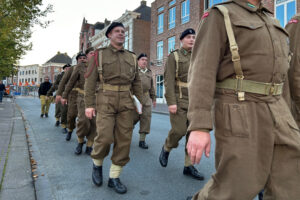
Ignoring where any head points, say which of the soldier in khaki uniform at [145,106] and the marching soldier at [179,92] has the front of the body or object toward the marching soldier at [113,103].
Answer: the soldier in khaki uniform

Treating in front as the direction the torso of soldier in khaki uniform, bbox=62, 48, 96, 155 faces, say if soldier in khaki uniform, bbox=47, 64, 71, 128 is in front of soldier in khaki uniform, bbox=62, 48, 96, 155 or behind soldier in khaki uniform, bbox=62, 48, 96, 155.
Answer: behind

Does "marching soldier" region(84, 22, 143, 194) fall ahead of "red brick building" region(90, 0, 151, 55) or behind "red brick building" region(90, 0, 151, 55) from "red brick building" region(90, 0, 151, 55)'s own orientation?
ahead

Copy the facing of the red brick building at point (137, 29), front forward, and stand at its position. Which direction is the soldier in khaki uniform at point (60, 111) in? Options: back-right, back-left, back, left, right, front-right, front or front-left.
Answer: front-left

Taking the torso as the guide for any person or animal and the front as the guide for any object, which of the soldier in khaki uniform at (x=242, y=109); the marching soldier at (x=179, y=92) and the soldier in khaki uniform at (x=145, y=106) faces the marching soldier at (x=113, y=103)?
the soldier in khaki uniform at (x=145, y=106)

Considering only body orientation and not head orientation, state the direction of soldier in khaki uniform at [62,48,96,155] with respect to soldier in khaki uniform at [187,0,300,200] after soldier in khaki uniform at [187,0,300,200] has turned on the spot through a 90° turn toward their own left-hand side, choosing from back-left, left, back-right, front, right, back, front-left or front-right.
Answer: left

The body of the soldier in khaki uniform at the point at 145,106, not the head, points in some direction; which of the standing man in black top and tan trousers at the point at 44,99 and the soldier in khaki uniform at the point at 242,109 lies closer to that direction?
the soldier in khaki uniform

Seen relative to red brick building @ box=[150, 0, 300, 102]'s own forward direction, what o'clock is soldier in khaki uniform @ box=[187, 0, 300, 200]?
The soldier in khaki uniform is roughly at 10 o'clock from the red brick building.

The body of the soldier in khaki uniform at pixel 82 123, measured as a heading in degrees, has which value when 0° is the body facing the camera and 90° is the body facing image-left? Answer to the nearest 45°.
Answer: approximately 315°

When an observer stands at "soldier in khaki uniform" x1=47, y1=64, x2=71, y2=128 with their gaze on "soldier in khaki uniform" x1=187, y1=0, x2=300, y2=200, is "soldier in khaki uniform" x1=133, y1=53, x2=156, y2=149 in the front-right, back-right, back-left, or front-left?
front-left

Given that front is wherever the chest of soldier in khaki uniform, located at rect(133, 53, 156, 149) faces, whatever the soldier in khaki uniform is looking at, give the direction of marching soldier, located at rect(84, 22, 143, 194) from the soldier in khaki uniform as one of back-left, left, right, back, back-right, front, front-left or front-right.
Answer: front

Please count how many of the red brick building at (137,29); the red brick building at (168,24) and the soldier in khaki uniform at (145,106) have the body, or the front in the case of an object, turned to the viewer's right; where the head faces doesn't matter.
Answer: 0

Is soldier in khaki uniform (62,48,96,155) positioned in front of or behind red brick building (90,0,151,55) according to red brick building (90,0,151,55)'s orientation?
in front
